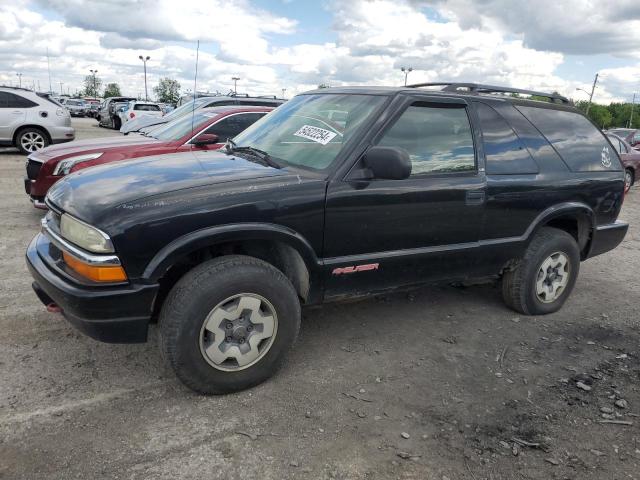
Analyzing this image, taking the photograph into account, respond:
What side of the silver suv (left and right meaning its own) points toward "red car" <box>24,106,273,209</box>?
left

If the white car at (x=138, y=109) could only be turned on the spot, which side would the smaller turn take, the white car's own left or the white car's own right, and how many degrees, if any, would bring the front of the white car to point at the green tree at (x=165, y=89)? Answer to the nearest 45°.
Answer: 0° — it already faces it

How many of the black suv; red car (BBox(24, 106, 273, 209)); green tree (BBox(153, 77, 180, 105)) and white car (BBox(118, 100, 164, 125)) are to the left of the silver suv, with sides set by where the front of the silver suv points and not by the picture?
2

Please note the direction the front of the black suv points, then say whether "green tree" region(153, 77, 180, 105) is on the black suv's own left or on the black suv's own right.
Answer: on the black suv's own right

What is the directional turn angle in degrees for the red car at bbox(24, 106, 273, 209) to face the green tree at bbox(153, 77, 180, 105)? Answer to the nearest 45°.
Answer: approximately 135° to its right

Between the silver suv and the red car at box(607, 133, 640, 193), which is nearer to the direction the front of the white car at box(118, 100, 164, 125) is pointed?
the silver suv

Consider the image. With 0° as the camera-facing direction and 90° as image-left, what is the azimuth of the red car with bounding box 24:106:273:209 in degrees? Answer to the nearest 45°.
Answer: approximately 45°

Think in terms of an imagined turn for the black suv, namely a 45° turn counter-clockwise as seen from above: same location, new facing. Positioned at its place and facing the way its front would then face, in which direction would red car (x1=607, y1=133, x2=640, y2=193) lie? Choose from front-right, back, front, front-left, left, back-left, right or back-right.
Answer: back-left
